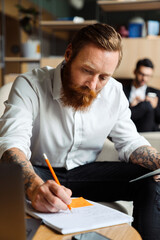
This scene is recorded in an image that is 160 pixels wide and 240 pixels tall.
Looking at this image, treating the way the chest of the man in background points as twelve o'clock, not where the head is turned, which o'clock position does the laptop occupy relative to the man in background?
The laptop is roughly at 12 o'clock from the man in background.

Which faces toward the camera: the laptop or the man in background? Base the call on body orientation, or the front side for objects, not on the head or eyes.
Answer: the man in background

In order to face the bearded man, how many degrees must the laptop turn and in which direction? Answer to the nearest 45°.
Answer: approximately 45° to its left

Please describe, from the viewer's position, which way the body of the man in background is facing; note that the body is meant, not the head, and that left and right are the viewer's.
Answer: facing the viewer

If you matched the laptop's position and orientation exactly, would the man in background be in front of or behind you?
in front

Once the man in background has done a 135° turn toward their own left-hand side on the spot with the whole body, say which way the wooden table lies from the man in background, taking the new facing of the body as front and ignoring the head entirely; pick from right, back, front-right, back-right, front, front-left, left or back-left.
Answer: back-right

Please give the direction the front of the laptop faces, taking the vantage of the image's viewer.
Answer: facing away from the viewer and to the right of the viewer

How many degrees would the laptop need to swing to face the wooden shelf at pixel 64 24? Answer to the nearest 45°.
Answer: approximately 45° to its left

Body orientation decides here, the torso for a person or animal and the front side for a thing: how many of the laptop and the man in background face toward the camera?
1

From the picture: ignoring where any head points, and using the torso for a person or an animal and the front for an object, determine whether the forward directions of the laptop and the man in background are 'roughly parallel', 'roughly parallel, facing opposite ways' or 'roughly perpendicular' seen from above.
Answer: roughly parallel, facing opposite ways

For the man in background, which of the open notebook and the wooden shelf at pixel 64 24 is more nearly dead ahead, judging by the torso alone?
the open notebook

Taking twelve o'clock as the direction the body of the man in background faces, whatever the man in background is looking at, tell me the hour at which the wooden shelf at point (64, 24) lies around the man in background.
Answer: The wooden shelf is roughly at 4 o'clock from the man in background.
